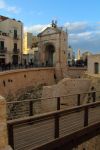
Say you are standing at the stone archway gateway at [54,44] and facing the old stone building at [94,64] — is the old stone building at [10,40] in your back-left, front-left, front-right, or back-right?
back-right

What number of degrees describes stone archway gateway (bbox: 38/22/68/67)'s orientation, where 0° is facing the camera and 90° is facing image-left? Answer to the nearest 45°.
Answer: approximately 45°

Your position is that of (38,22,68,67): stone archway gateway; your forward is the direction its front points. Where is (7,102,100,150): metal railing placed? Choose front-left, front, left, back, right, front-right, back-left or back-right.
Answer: front-left

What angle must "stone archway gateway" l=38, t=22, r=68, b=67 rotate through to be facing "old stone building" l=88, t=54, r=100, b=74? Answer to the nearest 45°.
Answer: approximately 90° to its left

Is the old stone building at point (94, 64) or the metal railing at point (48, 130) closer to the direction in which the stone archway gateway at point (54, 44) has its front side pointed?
the metal railing

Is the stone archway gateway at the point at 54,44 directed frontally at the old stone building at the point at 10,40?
no
